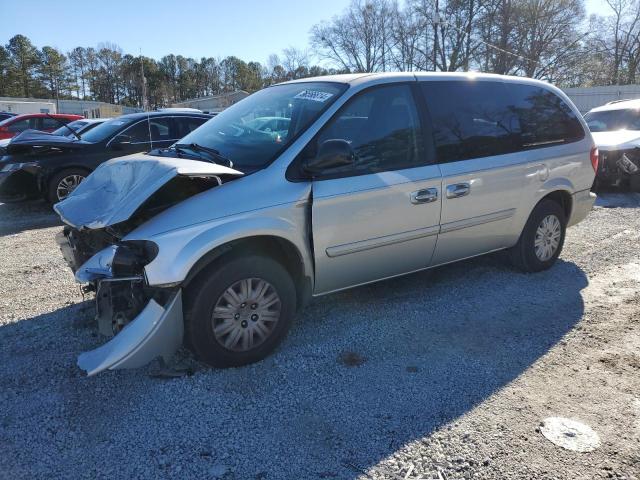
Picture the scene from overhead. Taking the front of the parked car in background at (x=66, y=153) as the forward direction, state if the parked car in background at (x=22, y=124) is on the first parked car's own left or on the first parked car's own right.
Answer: on the first parked car's own right

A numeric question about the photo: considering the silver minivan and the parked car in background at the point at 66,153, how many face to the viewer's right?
0

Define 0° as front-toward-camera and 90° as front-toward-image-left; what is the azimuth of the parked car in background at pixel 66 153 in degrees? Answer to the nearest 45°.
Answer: approximately 45°

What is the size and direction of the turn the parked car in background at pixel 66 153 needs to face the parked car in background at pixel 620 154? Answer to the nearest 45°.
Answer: approximately 135° to its left

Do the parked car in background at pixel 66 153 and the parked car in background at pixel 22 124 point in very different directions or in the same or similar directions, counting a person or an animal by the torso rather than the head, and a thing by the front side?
same or similar directions

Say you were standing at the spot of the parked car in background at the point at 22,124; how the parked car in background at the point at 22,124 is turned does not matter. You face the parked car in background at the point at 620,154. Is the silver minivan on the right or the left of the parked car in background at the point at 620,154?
right

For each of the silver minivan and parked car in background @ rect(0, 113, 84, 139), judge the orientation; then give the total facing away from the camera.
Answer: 0

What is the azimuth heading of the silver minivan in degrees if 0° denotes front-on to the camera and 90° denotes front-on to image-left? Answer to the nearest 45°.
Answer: approximately 45°

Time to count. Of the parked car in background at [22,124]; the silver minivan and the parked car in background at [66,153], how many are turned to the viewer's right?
0

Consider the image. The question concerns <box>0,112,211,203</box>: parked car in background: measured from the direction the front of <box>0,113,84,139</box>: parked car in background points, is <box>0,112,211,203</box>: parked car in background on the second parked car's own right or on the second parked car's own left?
on the second parked car's own left

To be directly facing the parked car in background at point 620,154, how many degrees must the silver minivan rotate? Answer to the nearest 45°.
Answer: approximately 180°

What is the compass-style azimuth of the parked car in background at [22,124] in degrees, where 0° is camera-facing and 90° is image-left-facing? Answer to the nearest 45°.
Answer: approximately 45°
